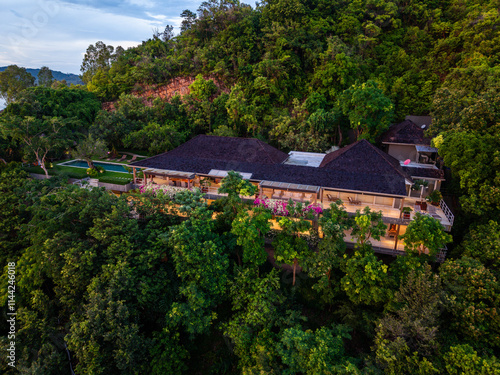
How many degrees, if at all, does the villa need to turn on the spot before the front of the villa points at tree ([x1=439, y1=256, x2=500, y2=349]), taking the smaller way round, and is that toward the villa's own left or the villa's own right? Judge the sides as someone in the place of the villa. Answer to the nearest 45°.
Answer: approximately 45° to the villa's own left

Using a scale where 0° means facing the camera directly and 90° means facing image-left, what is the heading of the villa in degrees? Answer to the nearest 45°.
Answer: approximately 0°

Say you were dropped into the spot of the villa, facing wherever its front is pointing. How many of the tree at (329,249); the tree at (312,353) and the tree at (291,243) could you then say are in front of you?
3

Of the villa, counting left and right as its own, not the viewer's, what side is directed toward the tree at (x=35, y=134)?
right

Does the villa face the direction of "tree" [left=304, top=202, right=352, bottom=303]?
yes

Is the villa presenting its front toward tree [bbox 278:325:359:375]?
yes

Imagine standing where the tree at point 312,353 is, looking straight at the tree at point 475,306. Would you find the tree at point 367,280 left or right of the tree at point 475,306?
left

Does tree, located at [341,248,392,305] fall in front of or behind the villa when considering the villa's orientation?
in front

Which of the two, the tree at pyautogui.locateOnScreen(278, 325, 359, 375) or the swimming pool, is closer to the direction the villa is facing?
the tree

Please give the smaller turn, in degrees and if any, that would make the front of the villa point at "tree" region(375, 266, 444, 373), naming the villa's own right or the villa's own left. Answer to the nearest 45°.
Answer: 0° — it already faces it
